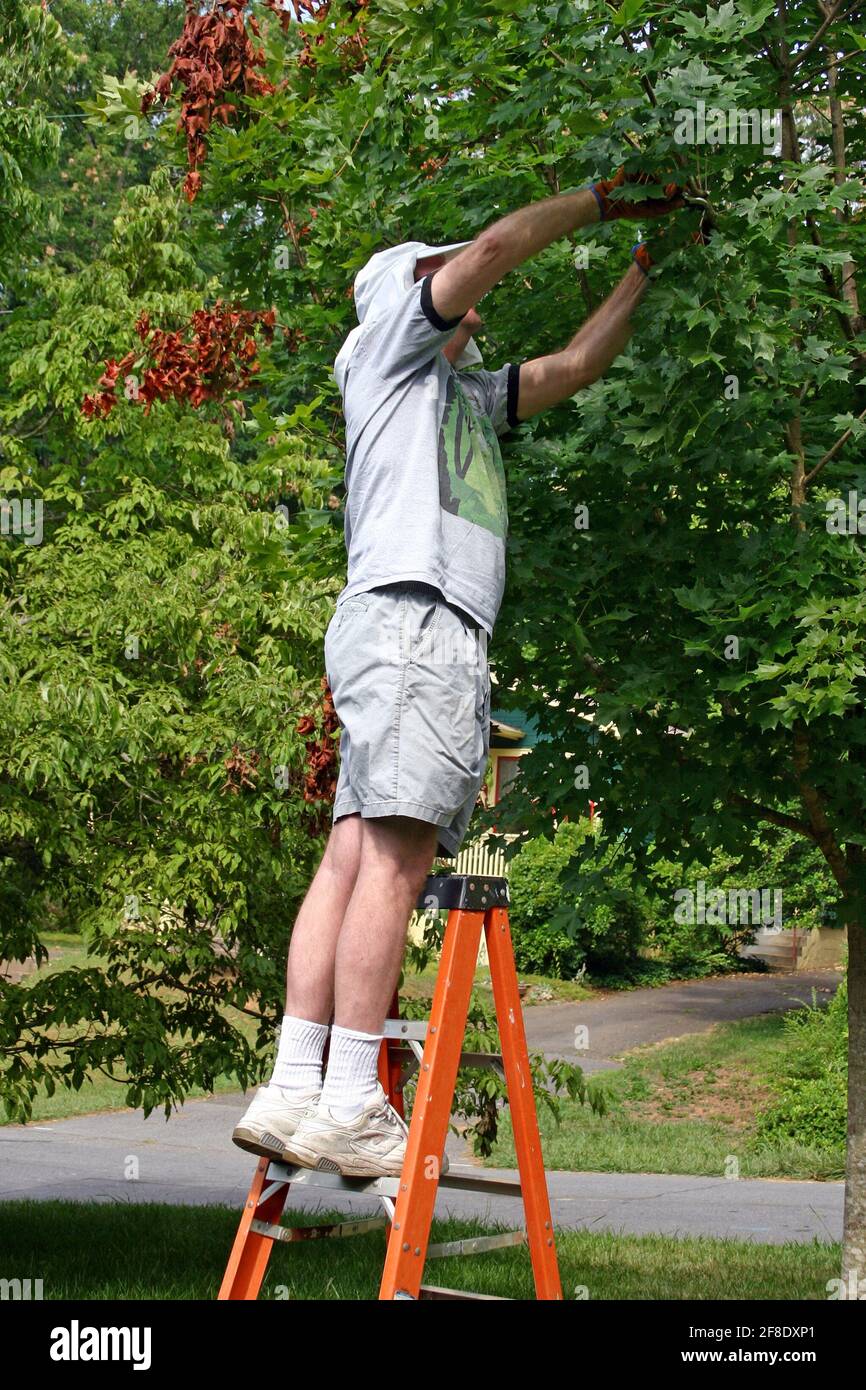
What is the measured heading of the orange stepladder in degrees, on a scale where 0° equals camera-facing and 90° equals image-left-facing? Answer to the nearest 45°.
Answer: approximately 45°

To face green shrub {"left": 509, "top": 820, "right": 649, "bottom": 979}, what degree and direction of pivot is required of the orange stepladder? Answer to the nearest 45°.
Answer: approximately 135° to its right

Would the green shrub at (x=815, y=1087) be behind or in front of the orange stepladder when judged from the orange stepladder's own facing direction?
behind
